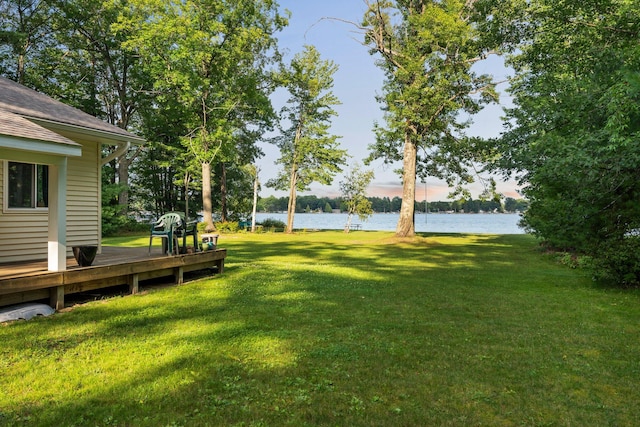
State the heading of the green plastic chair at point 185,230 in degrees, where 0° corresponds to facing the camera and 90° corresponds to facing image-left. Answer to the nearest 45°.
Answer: approximately 270°

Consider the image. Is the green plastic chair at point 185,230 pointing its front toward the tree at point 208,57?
no

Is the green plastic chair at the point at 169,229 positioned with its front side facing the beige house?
no

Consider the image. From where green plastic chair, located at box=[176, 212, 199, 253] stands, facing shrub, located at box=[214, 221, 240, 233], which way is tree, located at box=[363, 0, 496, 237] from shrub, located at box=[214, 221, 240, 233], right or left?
right

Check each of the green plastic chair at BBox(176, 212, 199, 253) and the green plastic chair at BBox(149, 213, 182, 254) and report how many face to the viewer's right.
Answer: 1

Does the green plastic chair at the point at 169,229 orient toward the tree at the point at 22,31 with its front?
no
